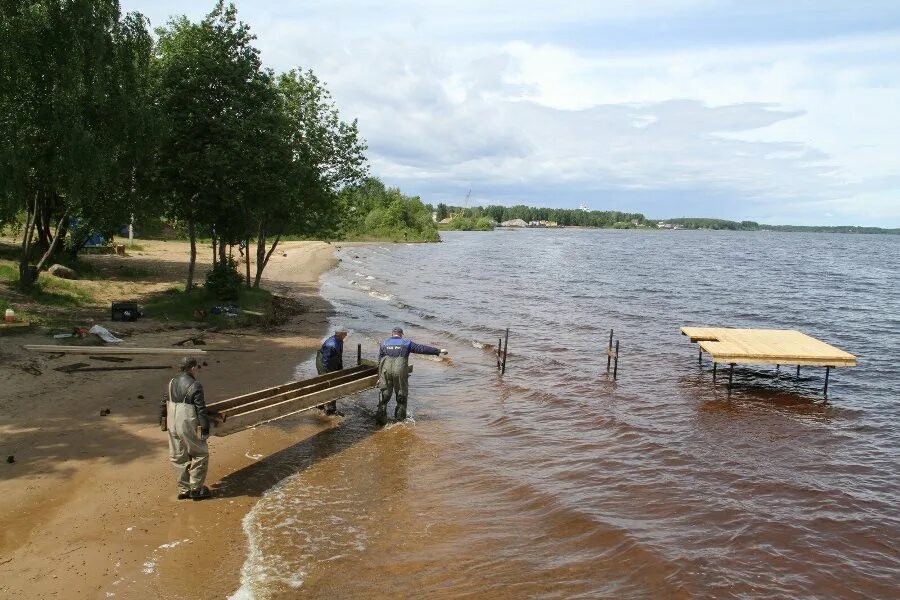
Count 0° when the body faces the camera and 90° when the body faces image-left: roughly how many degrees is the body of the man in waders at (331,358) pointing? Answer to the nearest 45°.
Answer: approximately 270°

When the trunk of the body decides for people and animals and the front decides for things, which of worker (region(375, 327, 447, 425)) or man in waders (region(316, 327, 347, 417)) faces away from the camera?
the worker

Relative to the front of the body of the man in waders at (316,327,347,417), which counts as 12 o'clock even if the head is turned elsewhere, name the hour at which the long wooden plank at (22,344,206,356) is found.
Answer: The long wooden plank is roughly at 7 o'clock from the man in waders.

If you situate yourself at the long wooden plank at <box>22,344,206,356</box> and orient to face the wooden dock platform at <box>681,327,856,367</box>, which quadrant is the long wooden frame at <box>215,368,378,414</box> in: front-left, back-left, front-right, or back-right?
front-right

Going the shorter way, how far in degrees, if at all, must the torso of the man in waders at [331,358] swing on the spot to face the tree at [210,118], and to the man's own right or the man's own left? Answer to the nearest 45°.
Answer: approximately 135° to the man's own left

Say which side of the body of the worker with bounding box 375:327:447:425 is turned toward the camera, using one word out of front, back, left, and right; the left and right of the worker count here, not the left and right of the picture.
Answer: back

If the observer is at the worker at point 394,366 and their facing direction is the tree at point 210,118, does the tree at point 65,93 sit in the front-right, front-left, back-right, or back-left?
front-left
